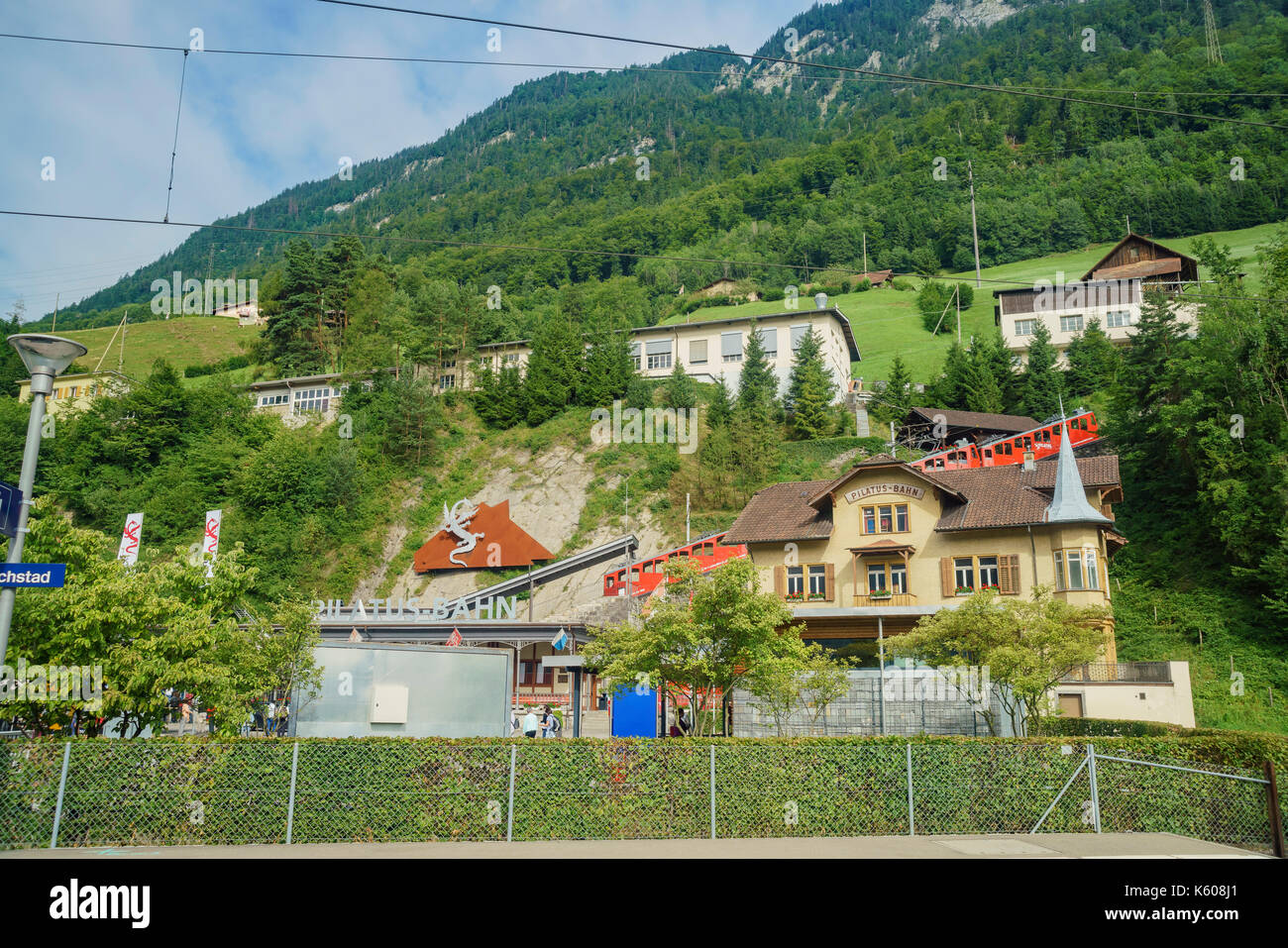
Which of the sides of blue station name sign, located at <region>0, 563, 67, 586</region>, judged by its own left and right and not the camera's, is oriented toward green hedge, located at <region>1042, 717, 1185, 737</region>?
left

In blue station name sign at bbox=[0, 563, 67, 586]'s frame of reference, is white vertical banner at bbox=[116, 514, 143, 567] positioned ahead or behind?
behind

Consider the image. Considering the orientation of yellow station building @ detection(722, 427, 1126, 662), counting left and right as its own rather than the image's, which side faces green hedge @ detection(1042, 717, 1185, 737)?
front

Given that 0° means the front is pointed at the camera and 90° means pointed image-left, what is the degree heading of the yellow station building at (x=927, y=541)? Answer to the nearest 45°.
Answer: approximately 0°

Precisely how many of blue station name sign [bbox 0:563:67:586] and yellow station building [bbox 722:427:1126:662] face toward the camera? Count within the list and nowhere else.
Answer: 2

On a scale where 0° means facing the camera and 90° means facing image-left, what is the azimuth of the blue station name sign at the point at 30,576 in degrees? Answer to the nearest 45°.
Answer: approximately 0°

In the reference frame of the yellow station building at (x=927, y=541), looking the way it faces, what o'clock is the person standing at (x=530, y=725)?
The person standing is roughly at 1 o'clock from the yellow station building.

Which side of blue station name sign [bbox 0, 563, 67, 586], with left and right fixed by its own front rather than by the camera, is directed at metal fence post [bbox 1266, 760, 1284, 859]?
left
